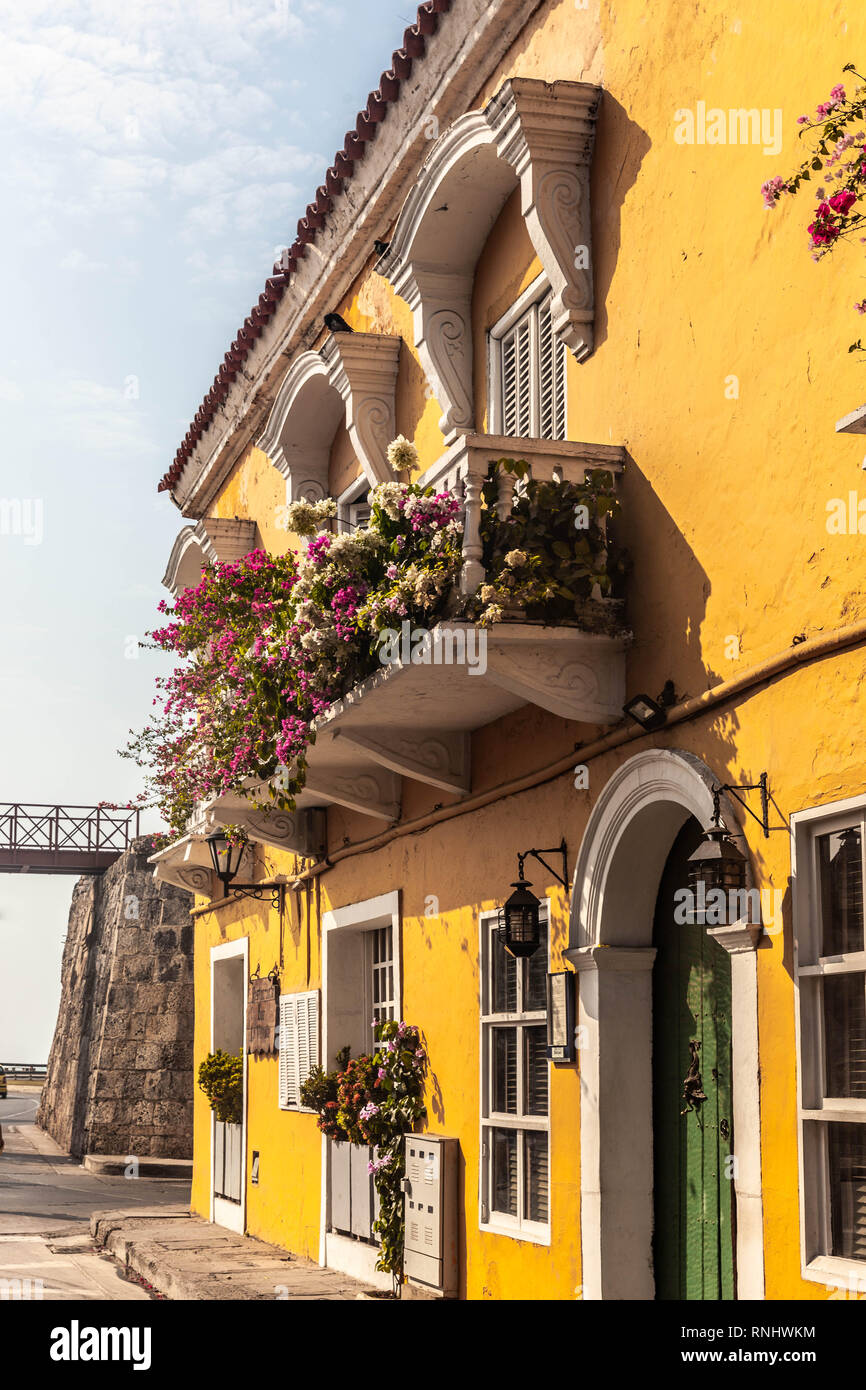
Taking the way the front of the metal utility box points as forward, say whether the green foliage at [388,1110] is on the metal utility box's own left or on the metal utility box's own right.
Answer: on the metal utility box's own right

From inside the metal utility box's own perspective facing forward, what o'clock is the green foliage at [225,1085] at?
The green foliage is roughly at 4 o'clock from the metal utility box.

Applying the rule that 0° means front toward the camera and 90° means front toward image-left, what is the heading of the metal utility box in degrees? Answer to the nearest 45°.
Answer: approximately 45°

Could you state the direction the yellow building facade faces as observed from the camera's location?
facing the viewer and to the left of the viewer
